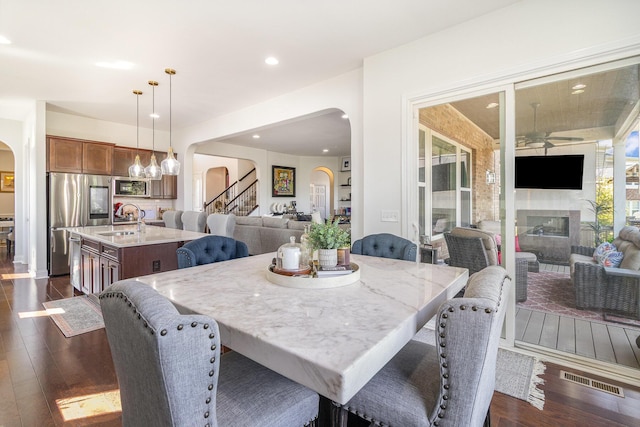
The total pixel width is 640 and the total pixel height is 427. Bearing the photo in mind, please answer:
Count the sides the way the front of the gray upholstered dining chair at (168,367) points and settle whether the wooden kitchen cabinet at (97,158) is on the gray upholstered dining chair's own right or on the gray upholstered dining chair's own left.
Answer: on the gray upholstered dining chair's own left

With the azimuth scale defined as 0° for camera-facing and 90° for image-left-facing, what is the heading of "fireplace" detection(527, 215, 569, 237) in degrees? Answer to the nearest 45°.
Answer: approximately 0°

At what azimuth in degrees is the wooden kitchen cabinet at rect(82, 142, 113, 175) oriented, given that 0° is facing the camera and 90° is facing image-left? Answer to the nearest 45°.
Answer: approximately 0°

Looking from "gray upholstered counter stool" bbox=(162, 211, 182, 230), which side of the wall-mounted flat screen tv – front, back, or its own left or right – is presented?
right

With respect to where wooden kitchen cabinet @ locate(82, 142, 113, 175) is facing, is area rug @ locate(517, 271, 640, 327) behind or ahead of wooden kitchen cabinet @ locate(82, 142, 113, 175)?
ahead

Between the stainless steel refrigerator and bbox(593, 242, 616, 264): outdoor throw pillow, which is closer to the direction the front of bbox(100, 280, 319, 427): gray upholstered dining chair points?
the outdoor throw pillow

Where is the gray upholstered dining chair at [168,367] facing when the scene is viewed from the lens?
facing away from the viewer and to the right of the viewer

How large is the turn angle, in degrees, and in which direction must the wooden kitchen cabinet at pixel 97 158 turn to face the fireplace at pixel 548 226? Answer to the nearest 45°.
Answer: approximately 45° to its left

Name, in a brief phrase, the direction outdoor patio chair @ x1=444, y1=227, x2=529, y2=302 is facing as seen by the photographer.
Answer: facing away from the viewer and to the right of the viewer

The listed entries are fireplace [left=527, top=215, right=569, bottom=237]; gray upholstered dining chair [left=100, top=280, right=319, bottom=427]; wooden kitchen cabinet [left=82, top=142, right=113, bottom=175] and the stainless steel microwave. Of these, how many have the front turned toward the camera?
3

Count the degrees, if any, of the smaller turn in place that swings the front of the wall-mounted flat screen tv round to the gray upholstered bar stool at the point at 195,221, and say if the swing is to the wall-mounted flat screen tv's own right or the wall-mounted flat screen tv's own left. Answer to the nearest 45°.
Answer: approximately 90° to the wall-mounted flat screen tv's own right

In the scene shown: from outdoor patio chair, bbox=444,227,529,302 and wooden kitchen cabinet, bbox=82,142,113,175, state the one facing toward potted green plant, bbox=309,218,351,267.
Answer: the wooden kitchen cabinet

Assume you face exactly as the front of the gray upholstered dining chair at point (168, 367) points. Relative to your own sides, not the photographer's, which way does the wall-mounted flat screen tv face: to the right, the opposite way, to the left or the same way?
the opposite way

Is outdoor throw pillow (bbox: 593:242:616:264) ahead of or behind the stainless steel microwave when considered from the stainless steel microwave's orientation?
ahead

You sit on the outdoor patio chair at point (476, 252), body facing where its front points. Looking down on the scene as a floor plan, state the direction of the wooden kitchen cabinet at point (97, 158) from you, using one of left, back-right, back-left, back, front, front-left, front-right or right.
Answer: back-left

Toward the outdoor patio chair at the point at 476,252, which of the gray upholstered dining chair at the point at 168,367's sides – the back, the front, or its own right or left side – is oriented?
front
